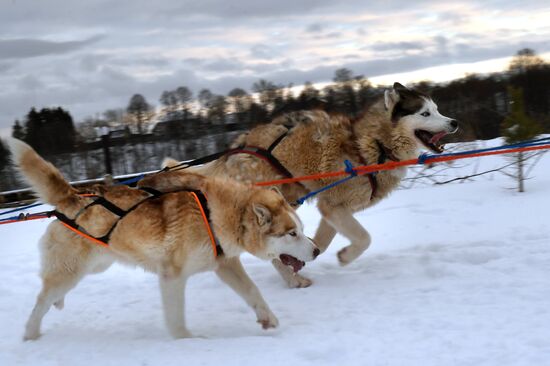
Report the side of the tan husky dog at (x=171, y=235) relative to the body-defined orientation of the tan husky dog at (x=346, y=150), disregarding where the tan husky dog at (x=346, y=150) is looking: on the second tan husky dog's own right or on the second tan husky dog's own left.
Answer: on the second tan husky dog's own right

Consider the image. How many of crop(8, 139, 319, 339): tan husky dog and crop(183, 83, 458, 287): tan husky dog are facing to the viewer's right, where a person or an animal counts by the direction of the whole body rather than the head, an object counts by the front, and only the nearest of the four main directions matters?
2

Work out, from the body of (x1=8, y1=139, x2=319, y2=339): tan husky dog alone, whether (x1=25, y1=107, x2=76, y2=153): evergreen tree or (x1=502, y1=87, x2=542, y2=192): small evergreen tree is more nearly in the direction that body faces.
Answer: the small evergreen tree

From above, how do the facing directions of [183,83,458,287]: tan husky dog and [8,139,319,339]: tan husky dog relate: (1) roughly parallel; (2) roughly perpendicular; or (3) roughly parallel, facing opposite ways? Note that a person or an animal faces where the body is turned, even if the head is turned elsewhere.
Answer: roughly parallel

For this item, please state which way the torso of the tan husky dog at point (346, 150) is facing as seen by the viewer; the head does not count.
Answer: to the viewer's right

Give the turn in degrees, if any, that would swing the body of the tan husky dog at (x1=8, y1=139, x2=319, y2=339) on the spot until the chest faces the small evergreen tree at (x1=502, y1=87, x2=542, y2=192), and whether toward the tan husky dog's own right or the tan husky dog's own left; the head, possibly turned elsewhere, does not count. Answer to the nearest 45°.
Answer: approximately 45° to the tan husky dog's own left

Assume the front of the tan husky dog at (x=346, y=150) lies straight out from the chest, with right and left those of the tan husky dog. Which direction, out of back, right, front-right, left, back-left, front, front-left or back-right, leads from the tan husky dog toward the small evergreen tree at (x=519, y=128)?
front-left

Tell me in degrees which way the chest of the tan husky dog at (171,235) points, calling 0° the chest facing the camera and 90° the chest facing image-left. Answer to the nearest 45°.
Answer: approximately 270°

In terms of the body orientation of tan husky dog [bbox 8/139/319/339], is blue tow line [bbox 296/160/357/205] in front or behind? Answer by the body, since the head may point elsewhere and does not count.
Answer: in front
